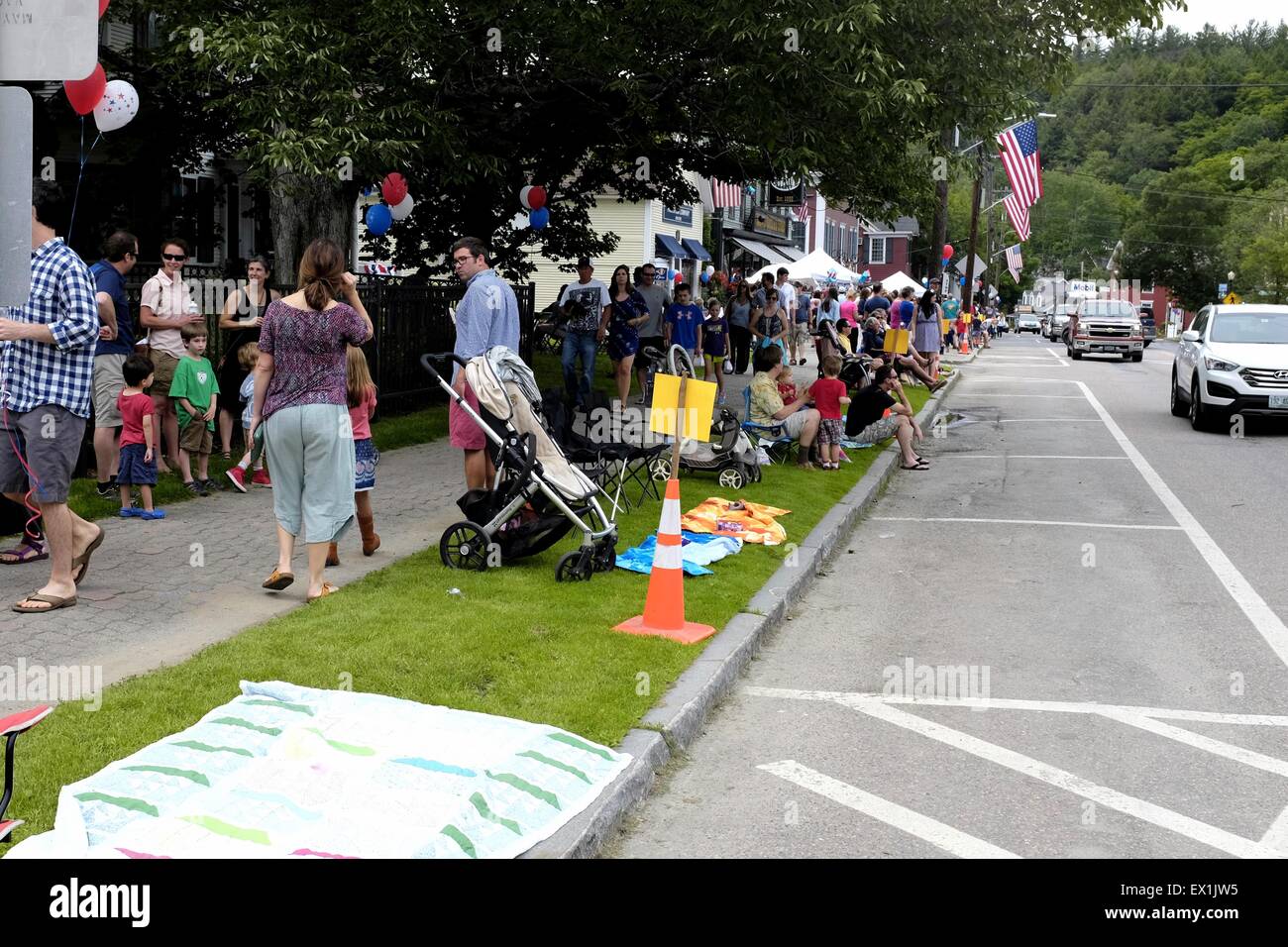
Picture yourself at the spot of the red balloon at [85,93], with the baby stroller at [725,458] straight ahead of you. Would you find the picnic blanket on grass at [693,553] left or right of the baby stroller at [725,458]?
right

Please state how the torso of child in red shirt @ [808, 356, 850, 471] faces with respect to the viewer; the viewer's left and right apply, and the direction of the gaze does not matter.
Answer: facing away from the viewer

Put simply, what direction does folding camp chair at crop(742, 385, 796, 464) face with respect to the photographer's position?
facing to the right of the viewer

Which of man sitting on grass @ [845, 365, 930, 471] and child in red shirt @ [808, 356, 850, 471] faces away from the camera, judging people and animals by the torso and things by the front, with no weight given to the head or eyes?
the child in red shirt

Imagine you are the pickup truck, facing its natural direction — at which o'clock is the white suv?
The white suv is roughly at 12 o'clock from the pickup truck.

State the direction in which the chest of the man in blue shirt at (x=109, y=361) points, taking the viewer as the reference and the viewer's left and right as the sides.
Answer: facing to the right of the viewer

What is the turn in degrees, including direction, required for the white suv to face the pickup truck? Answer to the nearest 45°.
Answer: approximately 135° to its left

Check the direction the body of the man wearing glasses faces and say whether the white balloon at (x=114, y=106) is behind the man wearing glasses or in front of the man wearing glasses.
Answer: in front

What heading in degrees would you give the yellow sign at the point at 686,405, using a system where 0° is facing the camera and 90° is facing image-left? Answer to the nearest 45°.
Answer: approximately 0°

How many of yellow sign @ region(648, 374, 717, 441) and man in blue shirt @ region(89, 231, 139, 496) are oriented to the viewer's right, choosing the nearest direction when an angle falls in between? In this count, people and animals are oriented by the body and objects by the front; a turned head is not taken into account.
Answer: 1
